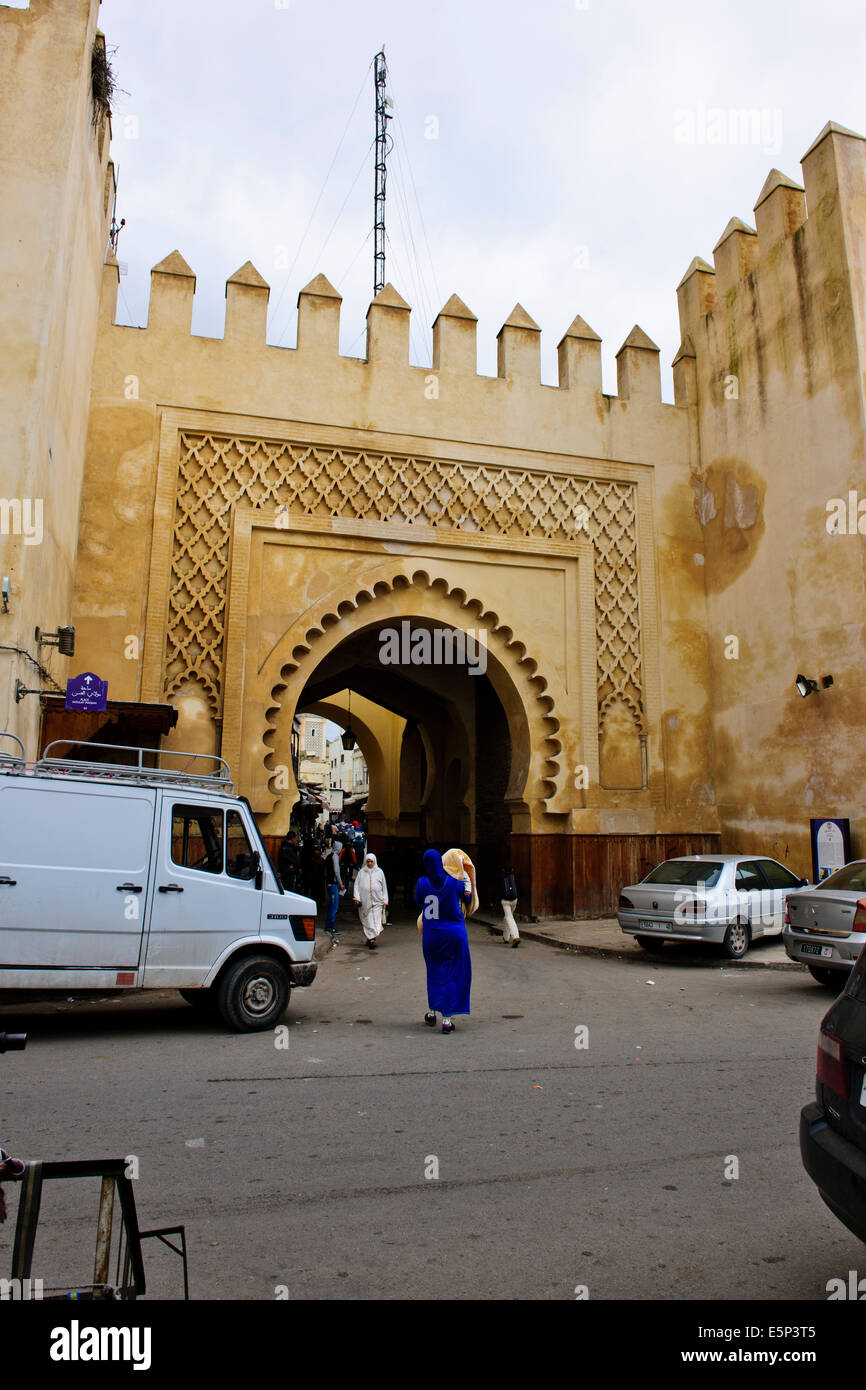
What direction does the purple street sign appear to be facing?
toward the camera

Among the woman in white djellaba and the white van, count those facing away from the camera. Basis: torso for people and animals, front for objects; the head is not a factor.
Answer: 0

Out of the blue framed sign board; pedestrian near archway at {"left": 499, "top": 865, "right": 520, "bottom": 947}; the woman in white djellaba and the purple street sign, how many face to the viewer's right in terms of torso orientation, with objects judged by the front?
0

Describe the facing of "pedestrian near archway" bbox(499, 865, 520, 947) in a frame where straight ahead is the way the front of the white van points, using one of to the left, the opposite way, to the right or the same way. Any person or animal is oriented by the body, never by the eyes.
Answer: to the left

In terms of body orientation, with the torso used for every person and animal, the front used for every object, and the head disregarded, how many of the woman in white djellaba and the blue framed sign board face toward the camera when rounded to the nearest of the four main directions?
2

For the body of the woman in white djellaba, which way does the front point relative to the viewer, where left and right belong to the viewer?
facing the viewer

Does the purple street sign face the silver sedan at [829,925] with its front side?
no

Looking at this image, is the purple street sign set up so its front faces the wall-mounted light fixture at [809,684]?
no

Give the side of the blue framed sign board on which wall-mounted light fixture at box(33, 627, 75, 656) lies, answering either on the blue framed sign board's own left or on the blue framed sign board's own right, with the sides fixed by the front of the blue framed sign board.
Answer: on the blue framed sign board's own right

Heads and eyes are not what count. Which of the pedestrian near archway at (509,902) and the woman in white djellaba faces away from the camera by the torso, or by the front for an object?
the pedestrian near archway

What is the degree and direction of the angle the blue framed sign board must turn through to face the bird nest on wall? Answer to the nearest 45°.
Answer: approximately 45° to its right

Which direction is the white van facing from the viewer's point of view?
to the viewer's right

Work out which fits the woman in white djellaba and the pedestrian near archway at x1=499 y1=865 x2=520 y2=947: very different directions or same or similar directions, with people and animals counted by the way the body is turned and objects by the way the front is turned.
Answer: very different directions

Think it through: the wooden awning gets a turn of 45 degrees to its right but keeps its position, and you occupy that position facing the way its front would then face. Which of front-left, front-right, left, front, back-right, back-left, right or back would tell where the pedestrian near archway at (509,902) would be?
left

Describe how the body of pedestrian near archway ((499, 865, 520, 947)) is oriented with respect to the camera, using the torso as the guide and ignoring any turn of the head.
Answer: away from the camera

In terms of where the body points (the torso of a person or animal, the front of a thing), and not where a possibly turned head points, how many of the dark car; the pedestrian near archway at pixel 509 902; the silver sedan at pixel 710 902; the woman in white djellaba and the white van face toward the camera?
1

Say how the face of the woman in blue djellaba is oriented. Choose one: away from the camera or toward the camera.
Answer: away from the camera
